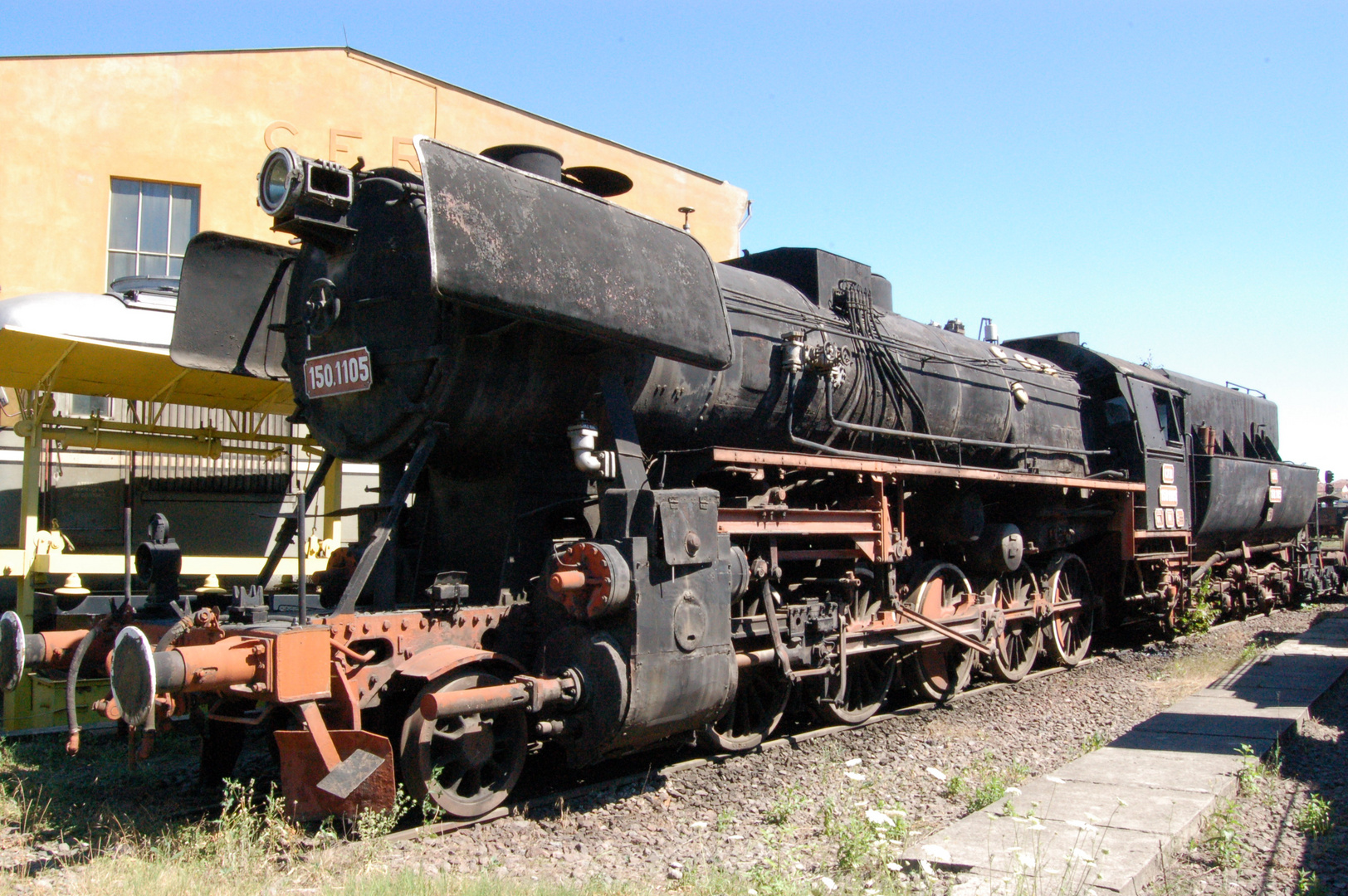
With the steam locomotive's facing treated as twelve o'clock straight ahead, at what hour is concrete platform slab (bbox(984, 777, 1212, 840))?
The concrete platform slab is roughly at 10 o'clock from the steam locomotive.

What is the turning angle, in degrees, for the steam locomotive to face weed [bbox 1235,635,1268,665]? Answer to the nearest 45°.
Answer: approximately 180°

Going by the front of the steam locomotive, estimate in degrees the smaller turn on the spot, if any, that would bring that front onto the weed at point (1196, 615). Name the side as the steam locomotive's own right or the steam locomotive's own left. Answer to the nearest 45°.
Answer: approximately 180°

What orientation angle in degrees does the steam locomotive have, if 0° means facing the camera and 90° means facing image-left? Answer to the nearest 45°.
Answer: approximately 45°

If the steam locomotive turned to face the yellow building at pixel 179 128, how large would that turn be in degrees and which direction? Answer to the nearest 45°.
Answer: approximately 90° to its right

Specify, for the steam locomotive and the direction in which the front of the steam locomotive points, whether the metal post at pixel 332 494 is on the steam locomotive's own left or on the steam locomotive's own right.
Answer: on the steam locomotive's own right

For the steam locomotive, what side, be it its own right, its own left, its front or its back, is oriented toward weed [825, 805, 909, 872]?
left

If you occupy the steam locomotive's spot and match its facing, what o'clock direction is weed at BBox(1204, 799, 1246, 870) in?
The weed is roughly at 8 o'clock from the steam locomotive.
